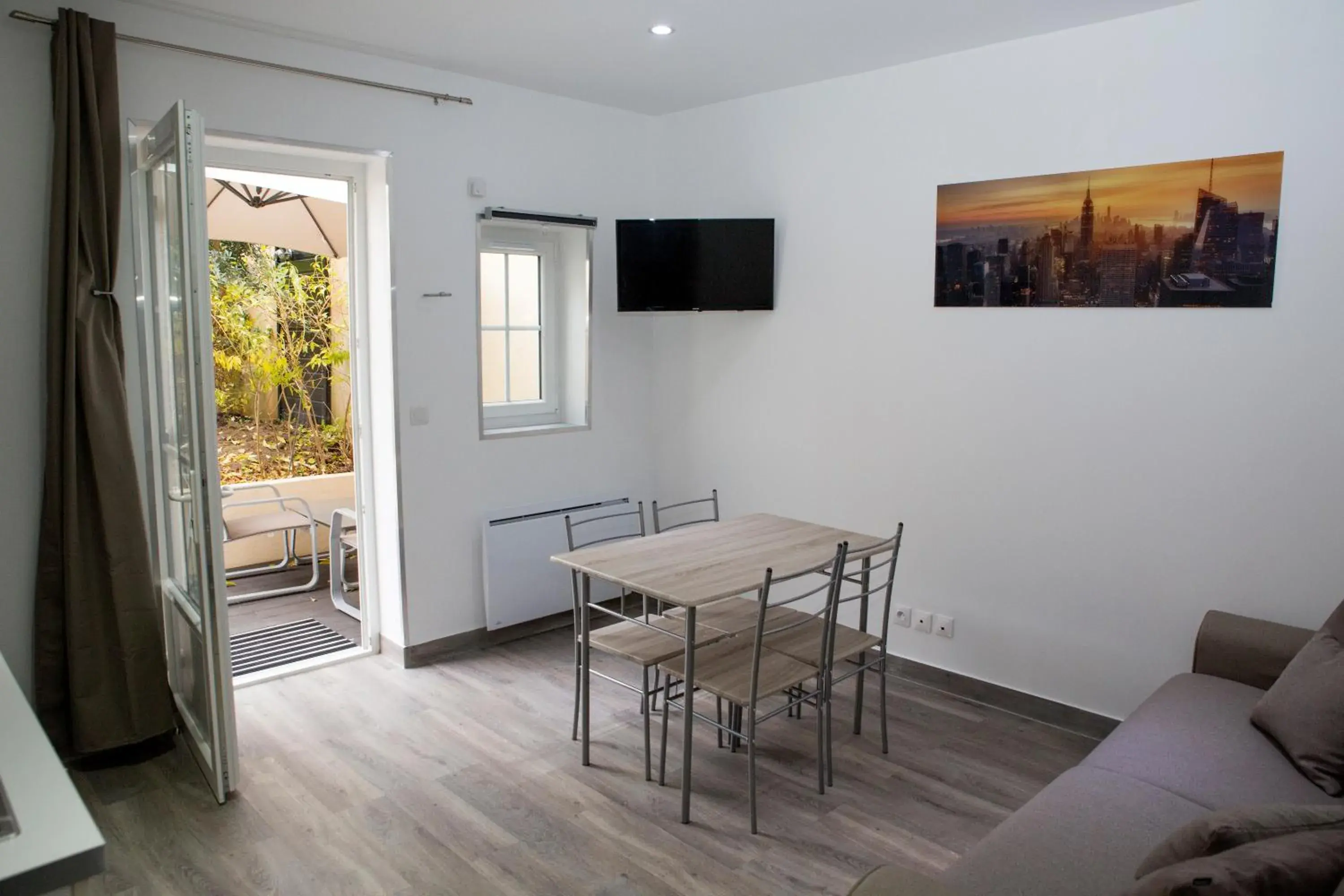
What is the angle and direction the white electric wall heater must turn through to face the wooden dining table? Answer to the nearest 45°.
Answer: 0° — it already faces it

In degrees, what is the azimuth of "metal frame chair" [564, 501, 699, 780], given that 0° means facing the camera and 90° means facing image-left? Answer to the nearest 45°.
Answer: approximately 315°

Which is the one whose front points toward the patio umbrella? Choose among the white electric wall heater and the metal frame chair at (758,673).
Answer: the metal frame chair

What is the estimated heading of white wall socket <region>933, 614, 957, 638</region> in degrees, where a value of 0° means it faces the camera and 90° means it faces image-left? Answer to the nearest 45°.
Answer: approximately 45°

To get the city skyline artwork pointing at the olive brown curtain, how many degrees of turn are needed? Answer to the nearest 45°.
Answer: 0° — it already faces it

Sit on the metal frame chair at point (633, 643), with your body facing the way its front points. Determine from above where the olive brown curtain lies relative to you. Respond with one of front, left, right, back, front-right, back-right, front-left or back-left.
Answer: back-right

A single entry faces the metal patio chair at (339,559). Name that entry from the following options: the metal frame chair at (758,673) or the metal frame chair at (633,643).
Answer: the metal frame chair at (758,673)

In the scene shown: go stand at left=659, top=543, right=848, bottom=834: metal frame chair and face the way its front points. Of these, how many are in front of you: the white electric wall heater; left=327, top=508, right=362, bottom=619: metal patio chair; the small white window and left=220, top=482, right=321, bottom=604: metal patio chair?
4

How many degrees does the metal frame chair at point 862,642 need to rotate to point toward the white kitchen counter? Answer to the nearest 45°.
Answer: approximately 90° to its left

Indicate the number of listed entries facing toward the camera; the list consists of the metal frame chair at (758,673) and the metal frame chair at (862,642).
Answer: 0

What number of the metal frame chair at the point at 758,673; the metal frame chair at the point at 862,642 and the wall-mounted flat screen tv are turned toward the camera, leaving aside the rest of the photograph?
1
